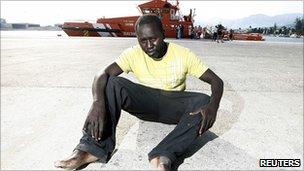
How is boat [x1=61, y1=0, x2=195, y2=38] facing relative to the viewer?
to the viewer's left
